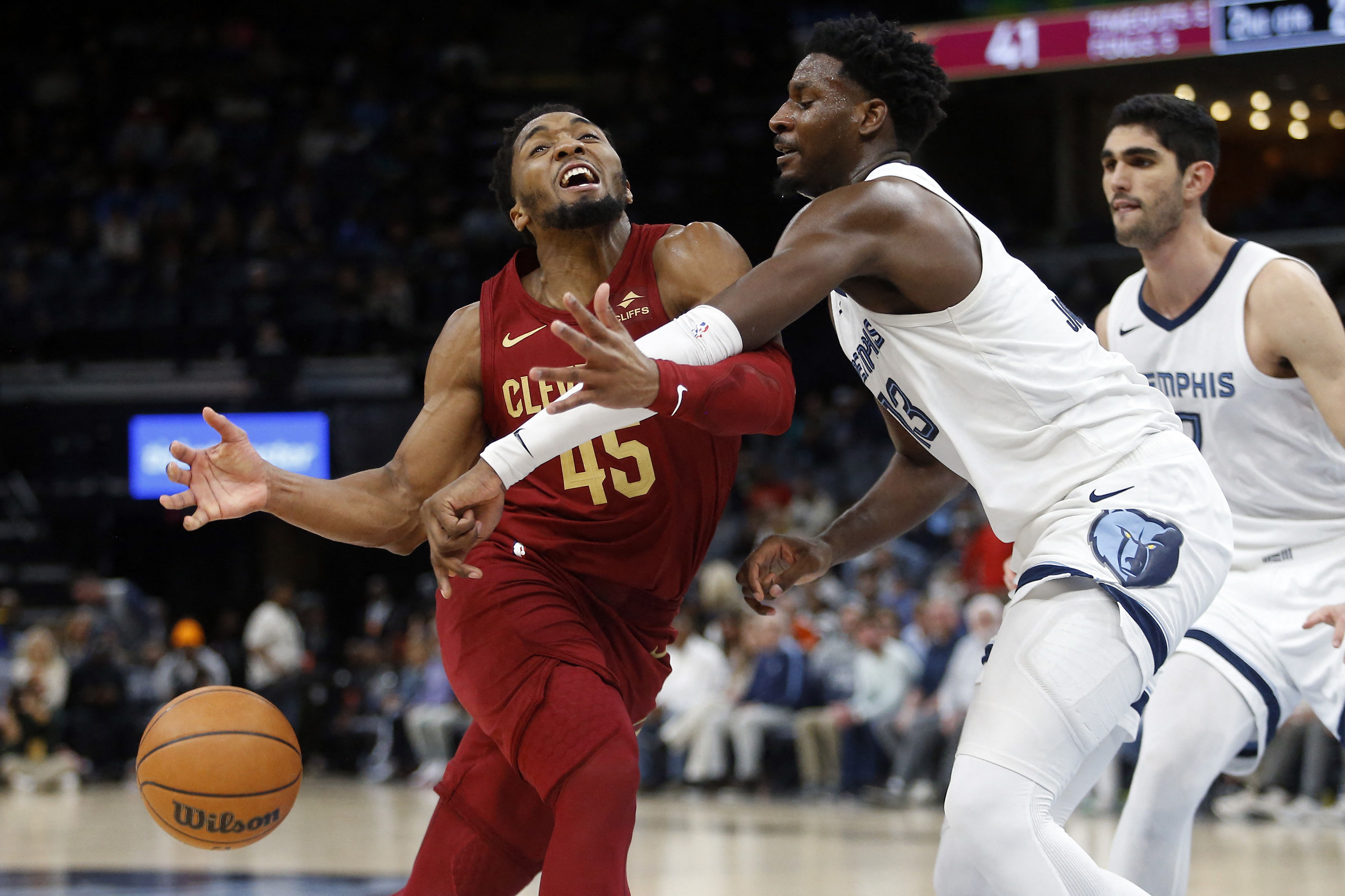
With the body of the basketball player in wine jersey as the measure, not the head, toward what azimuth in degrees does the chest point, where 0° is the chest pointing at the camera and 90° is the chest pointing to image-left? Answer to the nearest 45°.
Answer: approximately 0°

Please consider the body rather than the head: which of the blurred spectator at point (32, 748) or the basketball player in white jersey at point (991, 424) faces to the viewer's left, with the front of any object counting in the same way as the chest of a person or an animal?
the basketball player in white jersey

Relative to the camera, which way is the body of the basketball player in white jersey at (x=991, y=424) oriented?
to the viewer's left
